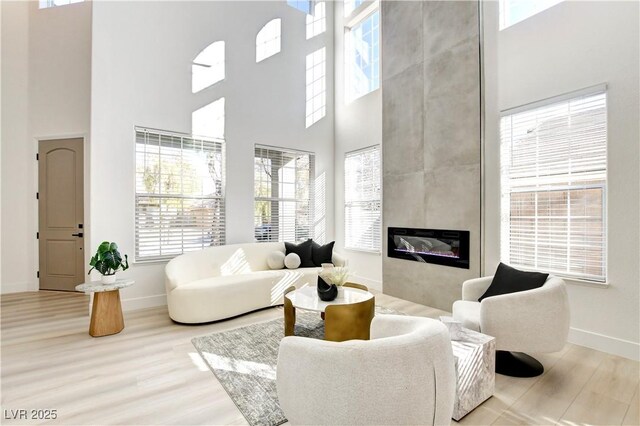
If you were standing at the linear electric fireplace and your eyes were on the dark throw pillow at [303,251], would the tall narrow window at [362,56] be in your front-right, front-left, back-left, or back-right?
front-right

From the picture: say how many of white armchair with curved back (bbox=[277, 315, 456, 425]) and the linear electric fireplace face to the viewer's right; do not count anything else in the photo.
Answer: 0

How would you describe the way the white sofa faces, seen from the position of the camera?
facing the viewer and to the right of the viewer

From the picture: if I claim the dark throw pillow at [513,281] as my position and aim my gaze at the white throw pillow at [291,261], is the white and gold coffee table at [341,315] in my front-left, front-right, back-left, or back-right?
front-left

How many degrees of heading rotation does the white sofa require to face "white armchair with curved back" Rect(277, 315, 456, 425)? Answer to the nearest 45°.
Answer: approximately 45° to its right

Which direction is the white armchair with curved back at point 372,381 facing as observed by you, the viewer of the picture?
facing away from the viewer and to the left of the viewer

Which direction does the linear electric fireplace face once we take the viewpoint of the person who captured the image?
facing the viewer and to the left of the viewer

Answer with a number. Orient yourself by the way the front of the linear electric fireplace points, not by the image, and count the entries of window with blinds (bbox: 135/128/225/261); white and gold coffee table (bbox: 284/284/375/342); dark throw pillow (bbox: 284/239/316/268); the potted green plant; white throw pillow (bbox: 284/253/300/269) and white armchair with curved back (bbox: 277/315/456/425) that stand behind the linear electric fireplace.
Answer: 0

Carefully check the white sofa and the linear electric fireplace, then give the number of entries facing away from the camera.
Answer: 0

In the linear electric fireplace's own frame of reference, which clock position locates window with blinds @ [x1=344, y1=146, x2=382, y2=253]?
The window with blinds is roughly at 3 o'clock from the linear electric fireplace.

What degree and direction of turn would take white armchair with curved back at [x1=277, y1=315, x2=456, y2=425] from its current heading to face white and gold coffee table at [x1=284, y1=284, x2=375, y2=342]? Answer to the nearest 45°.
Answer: approximately 45° to its right

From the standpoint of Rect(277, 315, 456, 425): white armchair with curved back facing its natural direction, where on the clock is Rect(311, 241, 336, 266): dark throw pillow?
The dark throw pillow is roughly at 1 o'clock from the white armchair with curved back.

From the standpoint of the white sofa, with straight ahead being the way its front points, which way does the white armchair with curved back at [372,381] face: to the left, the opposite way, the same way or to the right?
the opposite way
